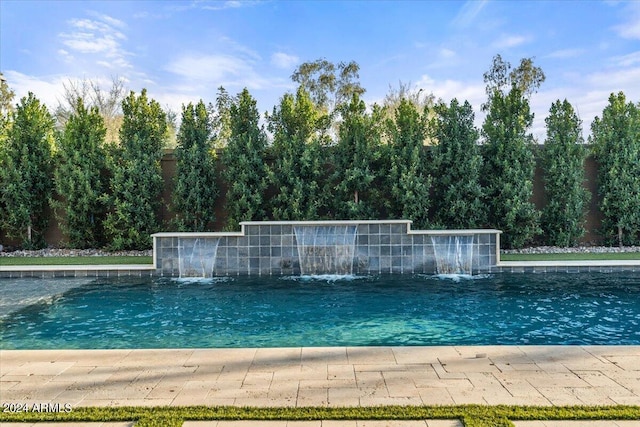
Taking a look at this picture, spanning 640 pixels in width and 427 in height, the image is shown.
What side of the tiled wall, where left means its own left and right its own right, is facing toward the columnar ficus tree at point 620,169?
left

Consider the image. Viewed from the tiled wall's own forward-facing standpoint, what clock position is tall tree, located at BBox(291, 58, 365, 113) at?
The tall tree is roughly at 6 o'clock from the tiled wall.

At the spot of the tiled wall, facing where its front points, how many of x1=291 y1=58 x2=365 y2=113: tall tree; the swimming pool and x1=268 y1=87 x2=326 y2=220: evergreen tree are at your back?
2

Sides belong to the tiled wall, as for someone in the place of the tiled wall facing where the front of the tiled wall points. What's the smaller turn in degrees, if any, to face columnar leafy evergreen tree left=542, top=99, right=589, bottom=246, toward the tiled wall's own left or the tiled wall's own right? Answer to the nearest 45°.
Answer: approximately 90° to the tiled wall's own left

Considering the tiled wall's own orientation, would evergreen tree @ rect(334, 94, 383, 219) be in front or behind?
behind

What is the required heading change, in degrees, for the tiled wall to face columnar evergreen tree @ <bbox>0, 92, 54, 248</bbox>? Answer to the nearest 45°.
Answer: approximately 90° to its right

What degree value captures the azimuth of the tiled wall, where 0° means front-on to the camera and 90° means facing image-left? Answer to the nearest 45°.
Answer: approximately 0°

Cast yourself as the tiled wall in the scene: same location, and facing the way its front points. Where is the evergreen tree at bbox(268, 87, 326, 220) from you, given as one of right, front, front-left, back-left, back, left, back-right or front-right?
back
